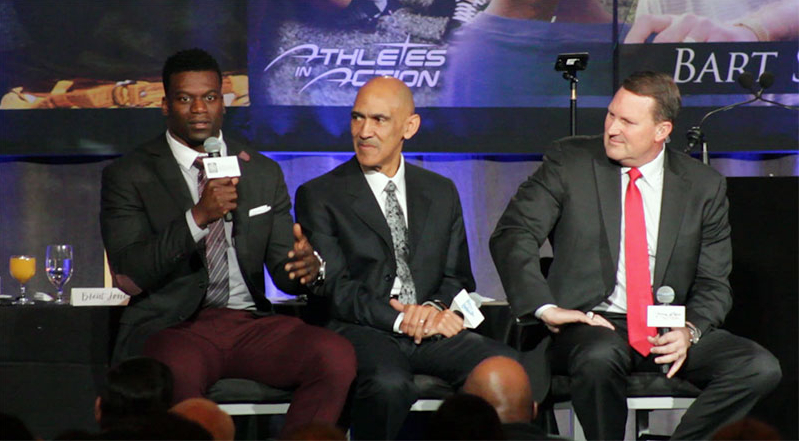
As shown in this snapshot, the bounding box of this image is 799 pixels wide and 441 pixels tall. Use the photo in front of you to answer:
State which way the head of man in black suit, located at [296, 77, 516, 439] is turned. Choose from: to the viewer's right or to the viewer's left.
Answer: to the viewer's left

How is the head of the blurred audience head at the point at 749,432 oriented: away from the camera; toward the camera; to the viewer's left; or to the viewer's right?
away from the camera

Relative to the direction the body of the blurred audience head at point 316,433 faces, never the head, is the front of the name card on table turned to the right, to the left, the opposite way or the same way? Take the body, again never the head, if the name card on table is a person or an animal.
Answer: the opposite way

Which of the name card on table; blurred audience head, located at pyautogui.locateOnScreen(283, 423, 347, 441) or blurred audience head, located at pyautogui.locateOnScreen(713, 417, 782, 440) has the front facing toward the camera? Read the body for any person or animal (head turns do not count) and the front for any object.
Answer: the name card on table

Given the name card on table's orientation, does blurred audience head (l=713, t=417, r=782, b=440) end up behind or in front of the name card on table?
in front

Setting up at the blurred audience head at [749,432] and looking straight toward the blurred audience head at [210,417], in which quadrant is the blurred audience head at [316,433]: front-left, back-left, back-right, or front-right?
front-left

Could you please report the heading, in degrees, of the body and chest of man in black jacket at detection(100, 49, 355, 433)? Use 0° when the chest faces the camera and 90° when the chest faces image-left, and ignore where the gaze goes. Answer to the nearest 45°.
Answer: approximately 315°

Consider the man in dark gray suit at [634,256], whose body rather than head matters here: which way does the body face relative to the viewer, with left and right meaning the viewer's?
facing the viewer

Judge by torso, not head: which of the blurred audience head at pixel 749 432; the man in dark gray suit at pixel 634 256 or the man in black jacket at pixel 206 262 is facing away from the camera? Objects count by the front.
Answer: the blurred audience head

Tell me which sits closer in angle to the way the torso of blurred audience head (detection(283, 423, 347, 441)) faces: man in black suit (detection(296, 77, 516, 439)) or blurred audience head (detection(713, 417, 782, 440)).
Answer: the man in black suit

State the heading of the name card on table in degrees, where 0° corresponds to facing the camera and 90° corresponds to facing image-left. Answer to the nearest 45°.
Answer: approximately 0°

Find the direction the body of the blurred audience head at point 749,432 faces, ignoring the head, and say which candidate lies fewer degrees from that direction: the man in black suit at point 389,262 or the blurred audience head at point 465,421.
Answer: the man in black suit

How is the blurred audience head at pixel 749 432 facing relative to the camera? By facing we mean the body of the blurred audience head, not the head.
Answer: away from the camera

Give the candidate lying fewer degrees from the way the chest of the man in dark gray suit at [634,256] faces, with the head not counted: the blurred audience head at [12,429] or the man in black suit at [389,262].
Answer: the blurred audience head

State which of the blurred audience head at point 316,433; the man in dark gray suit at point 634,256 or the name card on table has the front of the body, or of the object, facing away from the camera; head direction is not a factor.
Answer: the blurred audience head
